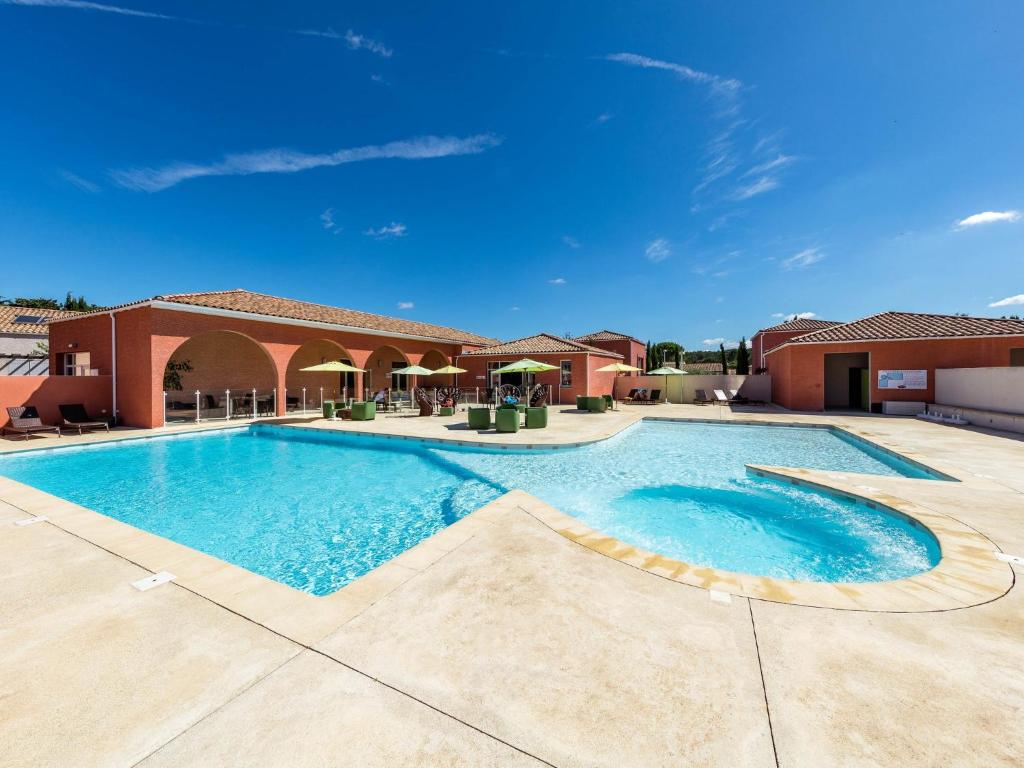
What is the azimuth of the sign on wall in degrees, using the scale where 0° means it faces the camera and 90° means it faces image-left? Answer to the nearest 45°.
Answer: approximately 0°

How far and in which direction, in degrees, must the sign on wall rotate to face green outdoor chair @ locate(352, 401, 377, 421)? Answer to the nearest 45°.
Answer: approximately 45° to its right

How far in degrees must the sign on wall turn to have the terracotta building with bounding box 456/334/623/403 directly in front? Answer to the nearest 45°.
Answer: approximately 90° to its right

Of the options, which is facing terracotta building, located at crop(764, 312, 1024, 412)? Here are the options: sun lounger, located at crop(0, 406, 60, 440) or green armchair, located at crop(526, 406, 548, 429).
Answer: the sun lounger

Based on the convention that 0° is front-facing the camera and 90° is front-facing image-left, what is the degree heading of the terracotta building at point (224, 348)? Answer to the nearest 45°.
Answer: approximately 315°

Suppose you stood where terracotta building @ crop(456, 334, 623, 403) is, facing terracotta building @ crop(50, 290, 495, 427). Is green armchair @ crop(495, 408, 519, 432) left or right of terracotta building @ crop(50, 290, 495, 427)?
left
